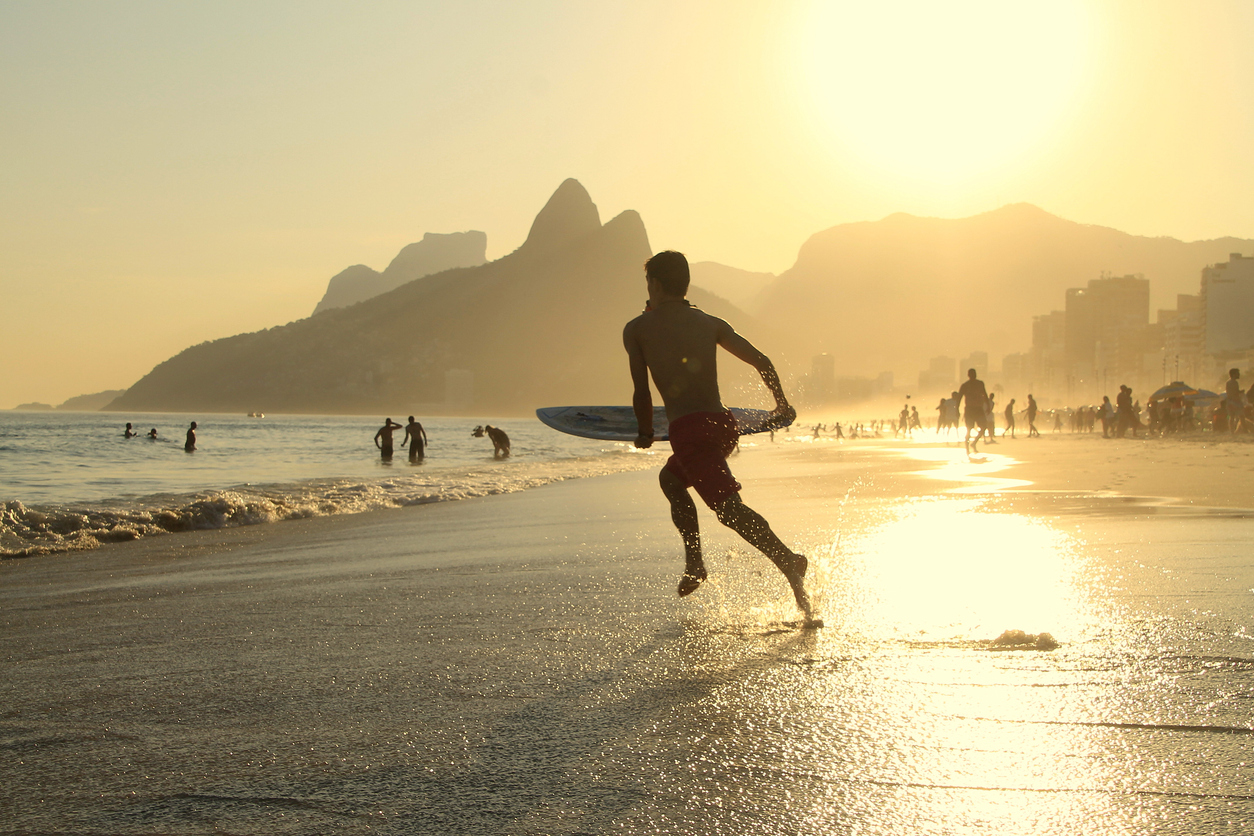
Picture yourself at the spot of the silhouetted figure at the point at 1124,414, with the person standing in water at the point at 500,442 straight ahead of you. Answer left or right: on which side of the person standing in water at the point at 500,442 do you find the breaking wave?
left

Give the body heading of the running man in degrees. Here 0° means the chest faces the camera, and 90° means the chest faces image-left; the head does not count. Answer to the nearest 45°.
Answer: approximately 135°

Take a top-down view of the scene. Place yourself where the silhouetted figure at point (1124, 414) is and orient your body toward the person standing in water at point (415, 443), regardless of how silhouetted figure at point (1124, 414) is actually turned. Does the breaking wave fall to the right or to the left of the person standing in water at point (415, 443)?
left

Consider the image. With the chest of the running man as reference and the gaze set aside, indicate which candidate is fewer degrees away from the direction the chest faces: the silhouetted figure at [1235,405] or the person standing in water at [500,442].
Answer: the person standing in water

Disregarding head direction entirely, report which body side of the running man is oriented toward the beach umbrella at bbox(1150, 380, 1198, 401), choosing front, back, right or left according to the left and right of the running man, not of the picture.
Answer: right

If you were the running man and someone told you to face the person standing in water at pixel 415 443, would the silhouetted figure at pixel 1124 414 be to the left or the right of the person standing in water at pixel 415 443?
right

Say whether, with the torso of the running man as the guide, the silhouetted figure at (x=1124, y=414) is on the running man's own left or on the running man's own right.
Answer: on the running man's own right

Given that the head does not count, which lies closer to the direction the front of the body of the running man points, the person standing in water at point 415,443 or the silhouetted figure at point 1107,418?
the person standing in water

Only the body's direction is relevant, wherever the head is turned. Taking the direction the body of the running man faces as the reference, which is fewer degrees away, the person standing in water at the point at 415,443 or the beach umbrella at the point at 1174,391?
the person standing in water

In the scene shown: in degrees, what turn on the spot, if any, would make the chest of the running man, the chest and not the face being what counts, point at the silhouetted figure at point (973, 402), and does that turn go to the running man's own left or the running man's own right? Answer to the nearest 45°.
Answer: approximately 45° to the running man's own right
